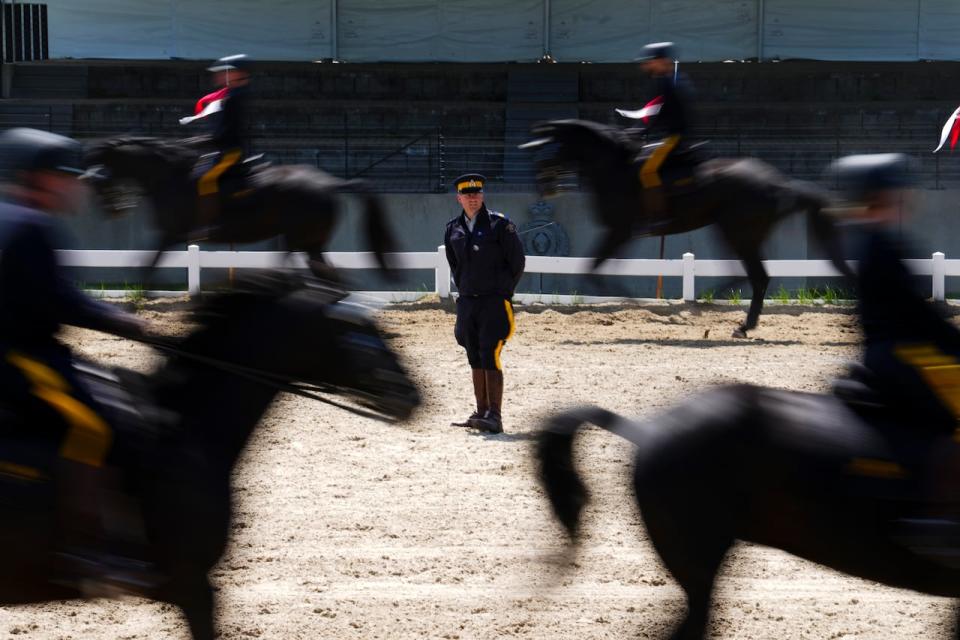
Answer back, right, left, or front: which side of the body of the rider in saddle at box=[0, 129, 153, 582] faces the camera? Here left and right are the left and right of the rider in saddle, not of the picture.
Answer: right

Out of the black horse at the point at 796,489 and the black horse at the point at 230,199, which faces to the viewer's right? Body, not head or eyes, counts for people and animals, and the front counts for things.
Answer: the black horse at the point at 796,489

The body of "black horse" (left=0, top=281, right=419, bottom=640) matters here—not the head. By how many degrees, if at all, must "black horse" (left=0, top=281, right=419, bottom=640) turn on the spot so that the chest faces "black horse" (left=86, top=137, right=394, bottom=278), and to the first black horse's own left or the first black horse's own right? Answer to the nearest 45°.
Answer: approximately 90° to the first black horse's own left

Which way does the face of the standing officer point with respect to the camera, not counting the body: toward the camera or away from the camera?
toward the camera

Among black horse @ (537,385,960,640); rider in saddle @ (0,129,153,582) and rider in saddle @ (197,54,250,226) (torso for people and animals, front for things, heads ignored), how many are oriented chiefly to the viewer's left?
1

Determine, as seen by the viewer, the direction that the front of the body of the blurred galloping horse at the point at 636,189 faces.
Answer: to the viewer's left

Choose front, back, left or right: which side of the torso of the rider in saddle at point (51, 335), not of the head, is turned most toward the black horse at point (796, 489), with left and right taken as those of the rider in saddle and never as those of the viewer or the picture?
front

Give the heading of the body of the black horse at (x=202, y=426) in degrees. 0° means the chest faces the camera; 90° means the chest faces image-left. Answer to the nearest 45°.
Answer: approximately 270°

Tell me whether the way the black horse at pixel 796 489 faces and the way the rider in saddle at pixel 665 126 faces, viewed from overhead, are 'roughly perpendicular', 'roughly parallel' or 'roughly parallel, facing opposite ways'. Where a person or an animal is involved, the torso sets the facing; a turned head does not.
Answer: roughly parallel, facing opposite ways

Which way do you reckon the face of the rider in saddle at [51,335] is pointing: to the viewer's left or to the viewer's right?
to the viewer's right

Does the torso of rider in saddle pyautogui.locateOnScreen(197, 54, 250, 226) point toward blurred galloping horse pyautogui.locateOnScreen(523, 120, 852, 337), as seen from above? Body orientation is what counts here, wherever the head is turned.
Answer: no

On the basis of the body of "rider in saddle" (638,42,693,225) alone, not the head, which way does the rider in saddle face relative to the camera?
to the viewer's left

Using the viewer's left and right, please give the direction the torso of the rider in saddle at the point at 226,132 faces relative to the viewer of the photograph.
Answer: facing to the left of the viewer

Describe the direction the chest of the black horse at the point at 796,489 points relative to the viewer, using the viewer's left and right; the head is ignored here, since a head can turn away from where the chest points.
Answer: facing to the right of the viewer
